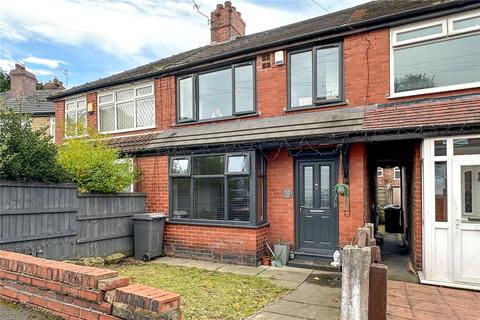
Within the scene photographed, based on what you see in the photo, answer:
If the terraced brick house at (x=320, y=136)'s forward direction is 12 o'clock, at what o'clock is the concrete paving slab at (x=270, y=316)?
The concrete paving slab is roughly at 11 o'clock from the terraced brick house.

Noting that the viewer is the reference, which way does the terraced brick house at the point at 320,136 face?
facing the viewer and to the left of the viewer

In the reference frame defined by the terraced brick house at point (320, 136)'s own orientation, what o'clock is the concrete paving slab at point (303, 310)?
The concrete paving slab is roughly at 11 o'clock from the terraced brick house.

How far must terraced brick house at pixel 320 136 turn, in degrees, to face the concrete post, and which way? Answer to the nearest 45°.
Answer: approximately 45° to its left

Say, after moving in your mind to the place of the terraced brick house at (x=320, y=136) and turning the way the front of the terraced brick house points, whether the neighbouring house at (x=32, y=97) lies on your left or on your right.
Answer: on your right

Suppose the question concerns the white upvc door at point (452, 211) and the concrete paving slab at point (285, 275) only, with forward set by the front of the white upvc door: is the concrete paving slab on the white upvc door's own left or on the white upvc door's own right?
on the white upvc door's own right

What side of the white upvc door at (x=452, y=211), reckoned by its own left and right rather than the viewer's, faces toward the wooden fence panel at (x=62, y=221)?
right

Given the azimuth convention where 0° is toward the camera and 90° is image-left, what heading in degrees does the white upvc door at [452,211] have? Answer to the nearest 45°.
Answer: approximately 0°

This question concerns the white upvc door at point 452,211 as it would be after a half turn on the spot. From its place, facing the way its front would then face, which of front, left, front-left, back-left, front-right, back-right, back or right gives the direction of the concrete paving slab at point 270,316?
back-left
